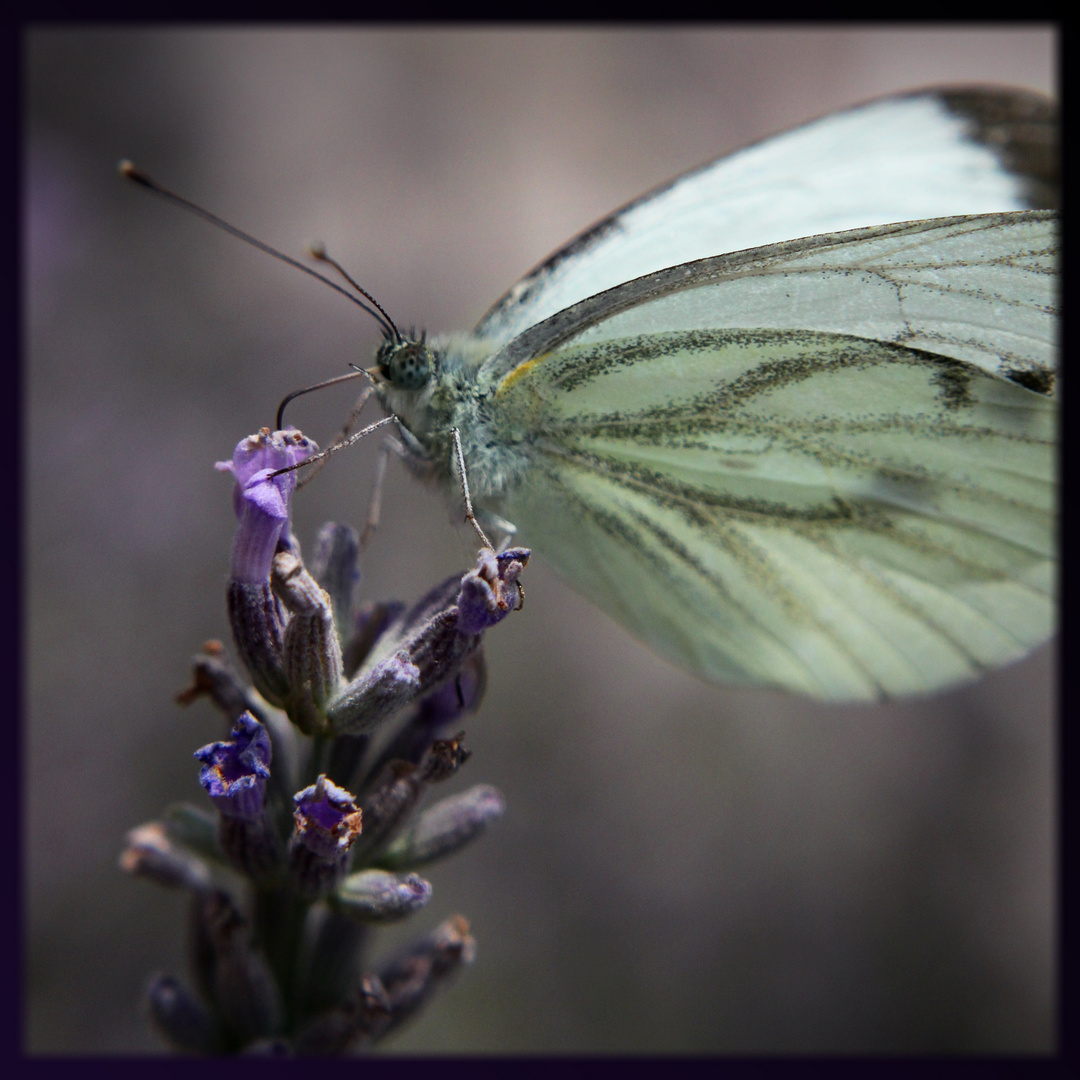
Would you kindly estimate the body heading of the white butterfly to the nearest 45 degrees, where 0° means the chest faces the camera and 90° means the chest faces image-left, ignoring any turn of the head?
approximately 90°
